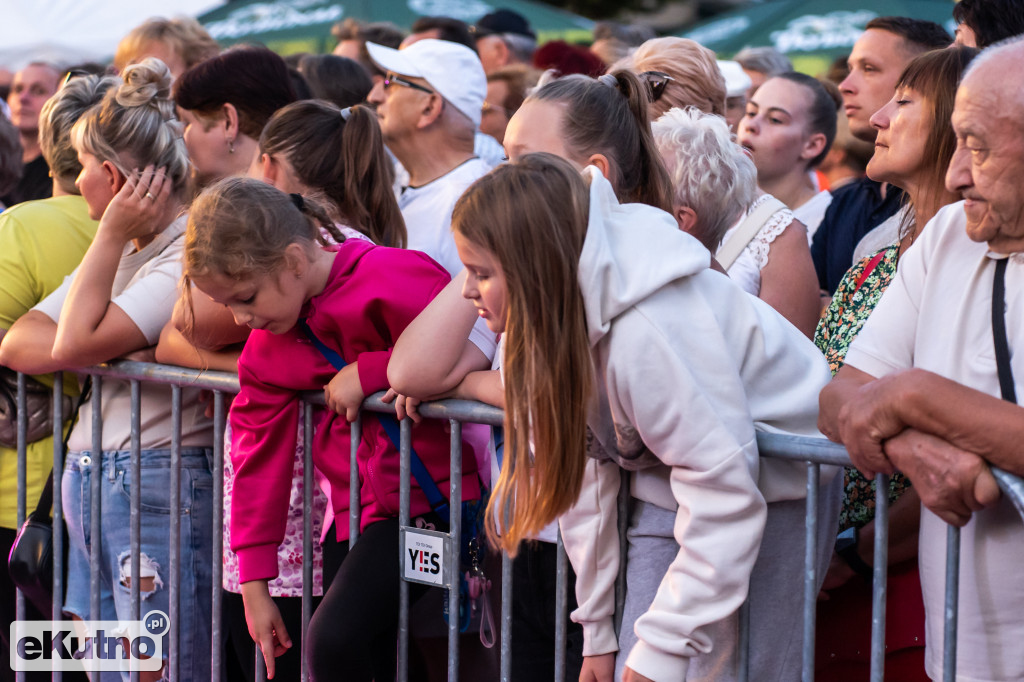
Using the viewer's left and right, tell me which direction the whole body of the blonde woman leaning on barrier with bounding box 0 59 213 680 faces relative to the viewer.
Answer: facing the viewer and to the left of the viewer

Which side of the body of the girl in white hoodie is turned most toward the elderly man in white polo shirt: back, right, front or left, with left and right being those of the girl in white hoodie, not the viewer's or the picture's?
back

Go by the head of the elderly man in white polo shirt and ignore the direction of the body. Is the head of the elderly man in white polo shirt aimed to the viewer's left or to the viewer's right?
to the viewer's left

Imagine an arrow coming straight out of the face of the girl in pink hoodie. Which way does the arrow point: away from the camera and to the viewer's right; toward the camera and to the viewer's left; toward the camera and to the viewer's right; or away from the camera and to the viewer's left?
toward the camera and to the viewer's left

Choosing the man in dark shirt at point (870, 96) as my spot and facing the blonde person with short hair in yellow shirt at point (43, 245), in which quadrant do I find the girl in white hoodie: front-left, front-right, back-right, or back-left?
front-left

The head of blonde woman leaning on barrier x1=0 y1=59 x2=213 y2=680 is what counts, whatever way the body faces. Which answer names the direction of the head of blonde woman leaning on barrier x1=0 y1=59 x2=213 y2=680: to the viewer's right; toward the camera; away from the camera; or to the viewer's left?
to the viewer's left

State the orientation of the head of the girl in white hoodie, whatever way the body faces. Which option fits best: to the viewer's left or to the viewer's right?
to the viewer's left

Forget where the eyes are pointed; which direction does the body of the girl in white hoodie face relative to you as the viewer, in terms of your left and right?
facing to the left of the viewer

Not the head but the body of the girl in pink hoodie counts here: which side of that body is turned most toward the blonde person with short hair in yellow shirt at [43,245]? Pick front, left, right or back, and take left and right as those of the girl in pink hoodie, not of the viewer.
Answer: right

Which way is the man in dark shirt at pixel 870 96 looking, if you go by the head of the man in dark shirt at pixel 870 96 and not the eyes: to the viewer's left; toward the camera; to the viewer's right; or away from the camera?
to the viewer's left

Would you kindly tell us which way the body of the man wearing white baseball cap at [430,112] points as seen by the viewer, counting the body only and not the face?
to the viewer's left
